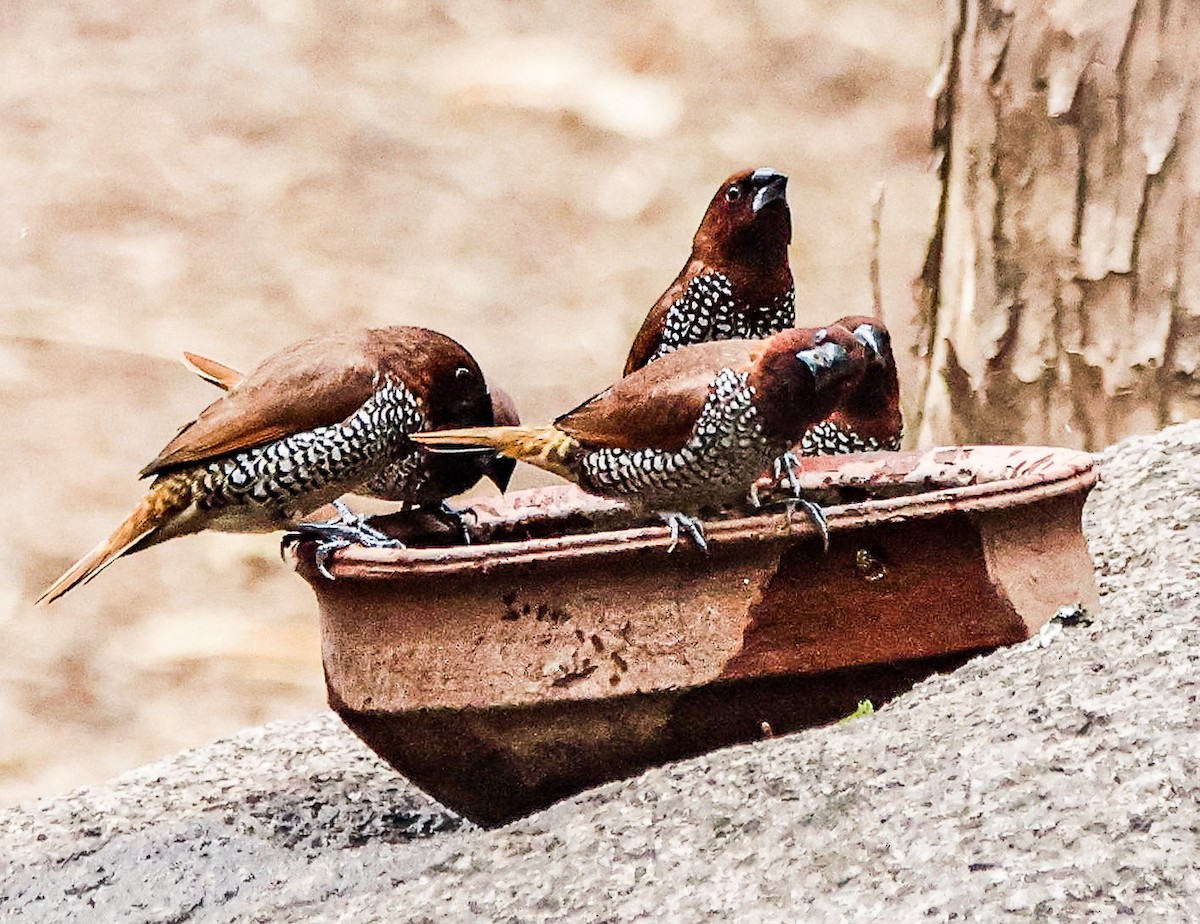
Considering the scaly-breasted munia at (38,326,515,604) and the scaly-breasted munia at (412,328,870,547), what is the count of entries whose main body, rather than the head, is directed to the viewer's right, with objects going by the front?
2

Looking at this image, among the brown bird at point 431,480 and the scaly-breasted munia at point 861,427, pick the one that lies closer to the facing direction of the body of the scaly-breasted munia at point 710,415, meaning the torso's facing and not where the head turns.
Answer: the scaly-breasted munia

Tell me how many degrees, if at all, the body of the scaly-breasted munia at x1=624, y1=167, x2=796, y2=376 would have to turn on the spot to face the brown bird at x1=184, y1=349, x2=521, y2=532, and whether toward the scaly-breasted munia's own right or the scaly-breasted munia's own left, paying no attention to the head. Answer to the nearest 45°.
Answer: approximately 90° to the scaly-breasted munia's own right

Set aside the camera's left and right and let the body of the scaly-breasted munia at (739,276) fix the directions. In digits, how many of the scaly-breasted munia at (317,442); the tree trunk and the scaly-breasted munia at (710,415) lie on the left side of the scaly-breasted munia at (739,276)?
1

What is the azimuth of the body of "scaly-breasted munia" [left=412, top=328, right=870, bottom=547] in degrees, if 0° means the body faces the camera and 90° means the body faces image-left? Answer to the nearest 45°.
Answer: approximately 270°

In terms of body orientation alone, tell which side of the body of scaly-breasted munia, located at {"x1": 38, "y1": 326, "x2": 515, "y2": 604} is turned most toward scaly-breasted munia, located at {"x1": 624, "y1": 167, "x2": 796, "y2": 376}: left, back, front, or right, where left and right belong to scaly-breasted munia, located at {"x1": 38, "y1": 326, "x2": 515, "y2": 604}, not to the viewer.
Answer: front

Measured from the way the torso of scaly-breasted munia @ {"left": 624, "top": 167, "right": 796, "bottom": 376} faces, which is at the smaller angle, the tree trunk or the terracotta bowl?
the terracotta bowl

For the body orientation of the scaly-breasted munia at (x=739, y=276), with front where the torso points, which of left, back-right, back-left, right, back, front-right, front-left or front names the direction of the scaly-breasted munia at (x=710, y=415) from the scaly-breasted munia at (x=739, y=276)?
front-right

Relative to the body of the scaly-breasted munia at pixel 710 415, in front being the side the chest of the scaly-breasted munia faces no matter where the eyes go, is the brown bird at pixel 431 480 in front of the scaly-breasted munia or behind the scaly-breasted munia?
behind

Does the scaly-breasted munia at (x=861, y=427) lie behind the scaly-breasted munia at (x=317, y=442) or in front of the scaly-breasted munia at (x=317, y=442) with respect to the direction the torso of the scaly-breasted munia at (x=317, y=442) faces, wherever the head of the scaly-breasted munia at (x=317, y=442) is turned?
in front

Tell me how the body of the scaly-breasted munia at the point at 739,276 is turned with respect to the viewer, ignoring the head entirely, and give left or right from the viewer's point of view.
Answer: facing the viewer and to the right of the viewer

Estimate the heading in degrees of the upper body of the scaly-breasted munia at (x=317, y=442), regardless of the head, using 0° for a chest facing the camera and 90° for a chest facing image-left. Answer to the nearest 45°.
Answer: approximately 270°

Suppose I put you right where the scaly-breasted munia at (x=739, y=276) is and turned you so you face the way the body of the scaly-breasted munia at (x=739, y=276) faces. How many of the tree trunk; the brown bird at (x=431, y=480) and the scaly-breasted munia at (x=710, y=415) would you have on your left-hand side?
1
